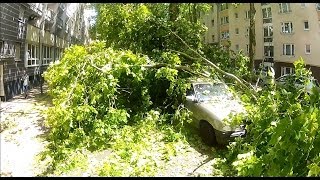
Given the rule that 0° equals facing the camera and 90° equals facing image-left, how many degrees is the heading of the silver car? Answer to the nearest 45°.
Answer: approximately 315°

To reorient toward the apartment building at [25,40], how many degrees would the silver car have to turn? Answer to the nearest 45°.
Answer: approximately 180°

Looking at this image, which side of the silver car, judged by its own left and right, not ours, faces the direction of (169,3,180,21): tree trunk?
back

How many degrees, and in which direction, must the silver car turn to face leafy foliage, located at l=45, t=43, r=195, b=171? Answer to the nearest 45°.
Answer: approximately 135° to its right

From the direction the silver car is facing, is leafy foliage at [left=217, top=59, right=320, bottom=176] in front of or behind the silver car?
in front

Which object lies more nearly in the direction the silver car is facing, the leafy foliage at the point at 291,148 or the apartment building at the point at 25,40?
the leafy foliage
